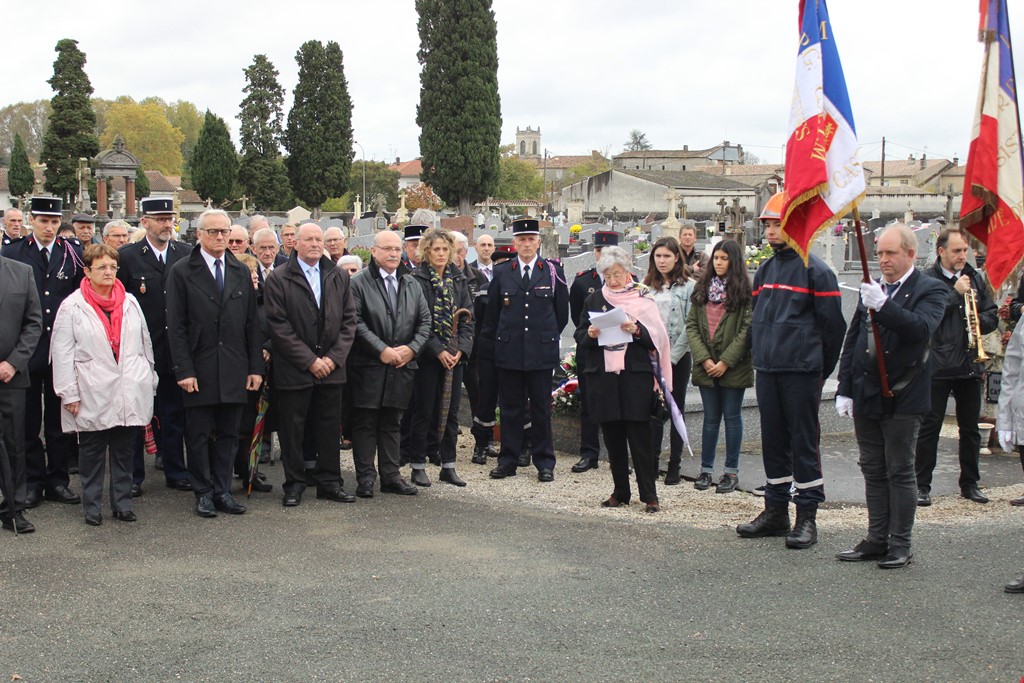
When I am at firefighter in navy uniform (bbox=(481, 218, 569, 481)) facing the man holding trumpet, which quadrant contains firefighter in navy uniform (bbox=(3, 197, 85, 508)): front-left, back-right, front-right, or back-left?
back-right

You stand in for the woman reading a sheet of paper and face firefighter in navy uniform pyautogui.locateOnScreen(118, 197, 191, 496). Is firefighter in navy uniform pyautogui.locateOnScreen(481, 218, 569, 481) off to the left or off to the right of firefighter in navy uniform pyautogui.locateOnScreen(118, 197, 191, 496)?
right

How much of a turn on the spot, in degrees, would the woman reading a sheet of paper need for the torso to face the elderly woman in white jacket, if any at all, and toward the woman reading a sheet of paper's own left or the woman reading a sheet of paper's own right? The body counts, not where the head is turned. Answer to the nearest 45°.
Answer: approximately 90° to the woman reading a sheet of paper's own right

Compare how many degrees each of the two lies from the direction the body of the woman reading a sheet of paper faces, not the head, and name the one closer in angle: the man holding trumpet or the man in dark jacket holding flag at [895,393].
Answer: the man in dark jacket holding flag

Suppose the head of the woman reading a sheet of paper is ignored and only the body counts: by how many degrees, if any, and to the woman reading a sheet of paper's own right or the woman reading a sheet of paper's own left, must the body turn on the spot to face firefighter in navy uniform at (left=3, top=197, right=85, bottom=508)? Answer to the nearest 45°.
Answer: approximately 90° to the woman reading a sheet of paper's own right

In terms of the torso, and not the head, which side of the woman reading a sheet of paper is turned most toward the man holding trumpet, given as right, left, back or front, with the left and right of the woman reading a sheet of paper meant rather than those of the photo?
left

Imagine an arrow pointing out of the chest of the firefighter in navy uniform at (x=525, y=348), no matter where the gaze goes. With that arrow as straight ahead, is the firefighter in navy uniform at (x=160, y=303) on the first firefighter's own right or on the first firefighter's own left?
on the first firefighter's own right

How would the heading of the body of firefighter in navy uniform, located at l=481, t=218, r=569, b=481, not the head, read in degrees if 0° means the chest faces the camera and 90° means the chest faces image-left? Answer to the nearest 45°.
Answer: approximately 0°

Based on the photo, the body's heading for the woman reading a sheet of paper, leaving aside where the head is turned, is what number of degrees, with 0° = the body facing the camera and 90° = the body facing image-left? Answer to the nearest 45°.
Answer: approximately 0°

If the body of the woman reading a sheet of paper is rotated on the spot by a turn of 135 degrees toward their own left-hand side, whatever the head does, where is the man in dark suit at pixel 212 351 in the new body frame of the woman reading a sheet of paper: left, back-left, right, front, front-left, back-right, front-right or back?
back-left

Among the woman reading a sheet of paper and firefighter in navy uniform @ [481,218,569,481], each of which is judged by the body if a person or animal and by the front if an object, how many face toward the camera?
2

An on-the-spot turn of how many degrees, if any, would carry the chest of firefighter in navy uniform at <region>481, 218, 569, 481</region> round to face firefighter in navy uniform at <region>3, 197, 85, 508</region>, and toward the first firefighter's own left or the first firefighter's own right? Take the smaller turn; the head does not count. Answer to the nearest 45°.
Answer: approximately 90° to the first firefighter's own right
